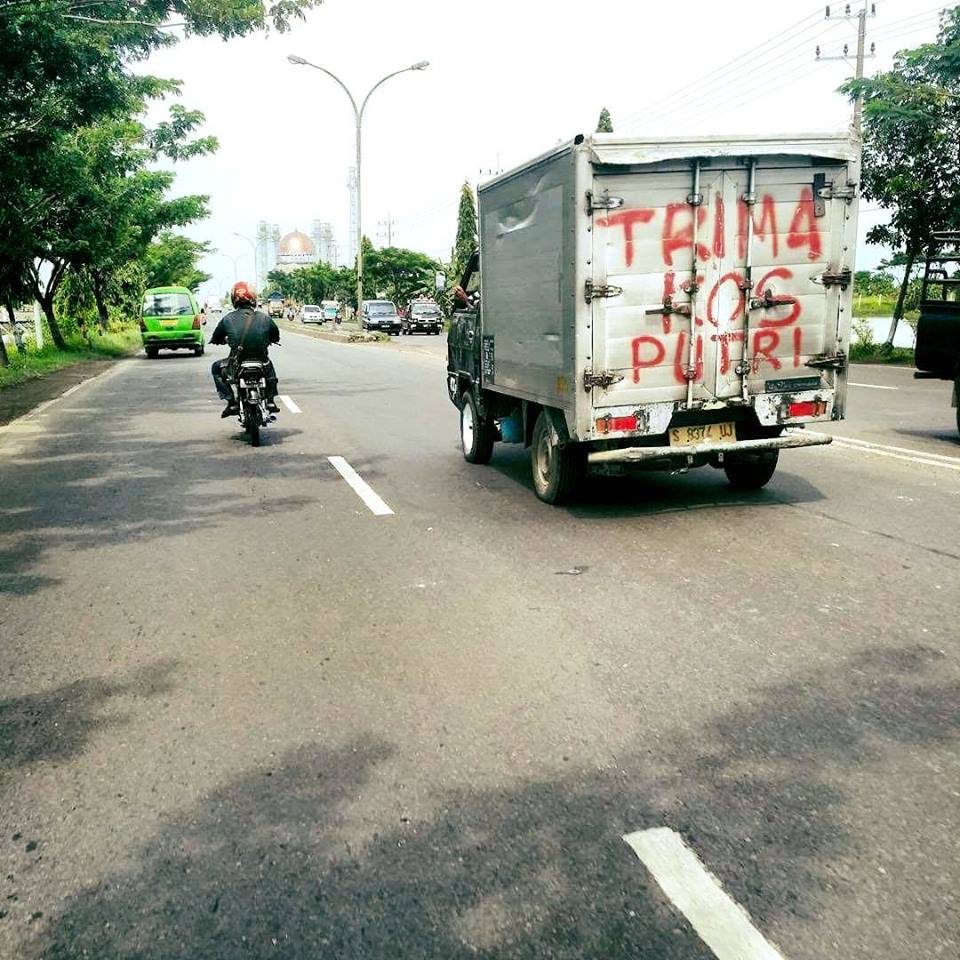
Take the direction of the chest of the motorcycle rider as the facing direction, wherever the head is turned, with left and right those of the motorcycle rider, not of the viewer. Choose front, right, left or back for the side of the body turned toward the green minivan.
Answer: front

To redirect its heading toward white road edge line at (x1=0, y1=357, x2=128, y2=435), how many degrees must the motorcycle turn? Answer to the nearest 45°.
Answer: approximately 45° to its left

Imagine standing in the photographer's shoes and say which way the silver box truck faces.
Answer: facing away from the viewer and to the left of the viewer

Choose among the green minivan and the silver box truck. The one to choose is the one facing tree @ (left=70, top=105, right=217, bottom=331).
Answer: the silver box truck

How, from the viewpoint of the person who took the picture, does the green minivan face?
facing away from the viewer

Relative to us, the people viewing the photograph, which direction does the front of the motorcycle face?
facing away from the viewer

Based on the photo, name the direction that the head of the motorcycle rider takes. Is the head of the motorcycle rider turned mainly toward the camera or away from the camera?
away from the camera

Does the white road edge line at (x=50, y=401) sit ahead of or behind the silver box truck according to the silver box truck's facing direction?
ahead

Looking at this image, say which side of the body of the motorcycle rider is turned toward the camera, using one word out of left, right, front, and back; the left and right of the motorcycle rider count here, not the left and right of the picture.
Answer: back

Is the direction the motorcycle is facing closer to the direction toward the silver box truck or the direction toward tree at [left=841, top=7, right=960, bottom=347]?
the tree

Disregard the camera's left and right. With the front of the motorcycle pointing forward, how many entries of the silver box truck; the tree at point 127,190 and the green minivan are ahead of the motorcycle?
2

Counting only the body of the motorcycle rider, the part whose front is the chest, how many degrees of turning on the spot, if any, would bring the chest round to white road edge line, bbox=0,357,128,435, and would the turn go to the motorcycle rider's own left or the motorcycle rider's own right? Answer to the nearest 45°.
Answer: approximately 45° to the motorcycle rider's own left
